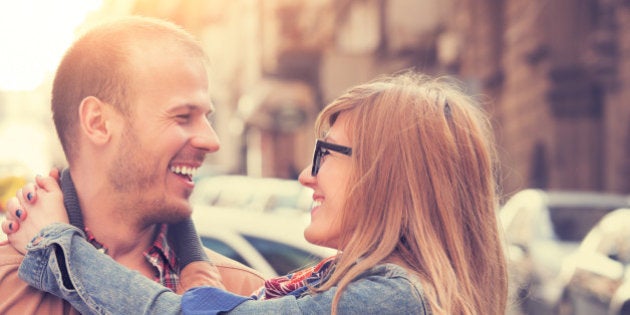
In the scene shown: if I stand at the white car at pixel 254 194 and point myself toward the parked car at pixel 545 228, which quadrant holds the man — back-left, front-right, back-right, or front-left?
front-right

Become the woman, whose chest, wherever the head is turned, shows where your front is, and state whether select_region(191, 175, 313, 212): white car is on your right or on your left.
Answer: on your right

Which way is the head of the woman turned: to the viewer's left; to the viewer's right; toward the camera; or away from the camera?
to the viewer's left

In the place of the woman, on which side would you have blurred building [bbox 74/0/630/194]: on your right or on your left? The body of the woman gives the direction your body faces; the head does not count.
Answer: on your right

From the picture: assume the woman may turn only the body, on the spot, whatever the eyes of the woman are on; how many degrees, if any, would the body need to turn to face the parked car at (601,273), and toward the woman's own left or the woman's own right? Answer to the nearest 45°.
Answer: approximately 135° to the woman's own right

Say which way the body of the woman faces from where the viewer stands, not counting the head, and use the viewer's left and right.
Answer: facing to the left of the viewer
